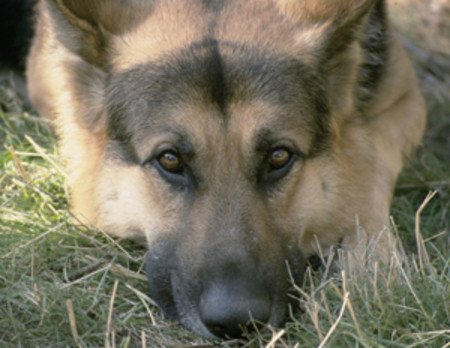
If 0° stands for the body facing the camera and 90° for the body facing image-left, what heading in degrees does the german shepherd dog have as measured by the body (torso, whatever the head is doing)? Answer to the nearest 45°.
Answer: approximately 0°
